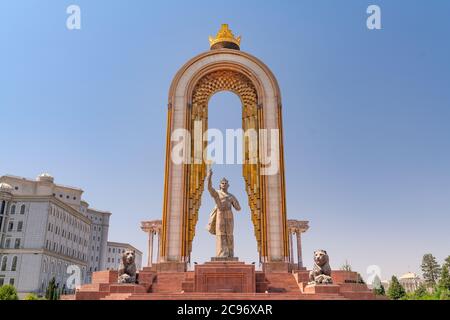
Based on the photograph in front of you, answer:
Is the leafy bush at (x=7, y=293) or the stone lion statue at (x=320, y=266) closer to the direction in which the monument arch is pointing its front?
the stone lion statue

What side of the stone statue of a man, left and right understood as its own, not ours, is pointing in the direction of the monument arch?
back

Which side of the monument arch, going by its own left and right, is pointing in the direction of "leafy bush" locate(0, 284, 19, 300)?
right

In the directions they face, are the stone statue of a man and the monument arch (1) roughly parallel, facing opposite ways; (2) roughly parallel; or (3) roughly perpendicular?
roughly parallel

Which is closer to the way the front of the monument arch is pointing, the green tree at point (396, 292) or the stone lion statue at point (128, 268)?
the stone lion statue

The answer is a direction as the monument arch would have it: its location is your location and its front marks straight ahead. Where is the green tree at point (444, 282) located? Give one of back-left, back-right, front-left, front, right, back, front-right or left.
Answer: back-left

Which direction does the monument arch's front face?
toward the camera

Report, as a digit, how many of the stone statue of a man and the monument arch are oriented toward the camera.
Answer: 2

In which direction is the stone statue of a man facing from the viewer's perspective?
toward the camera
